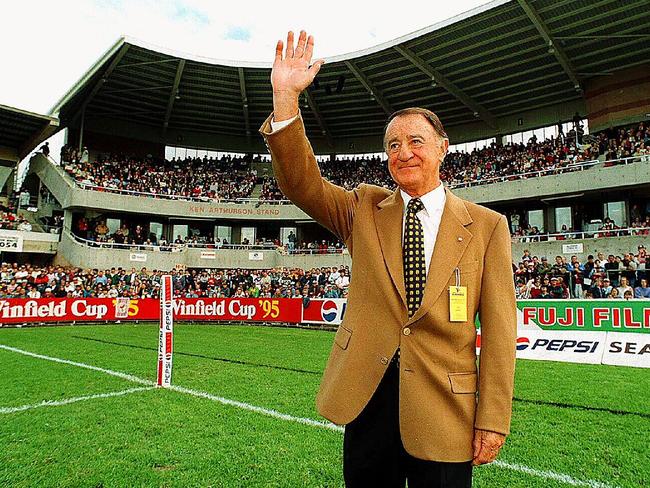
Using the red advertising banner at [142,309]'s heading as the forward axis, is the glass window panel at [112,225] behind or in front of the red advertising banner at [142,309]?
behind

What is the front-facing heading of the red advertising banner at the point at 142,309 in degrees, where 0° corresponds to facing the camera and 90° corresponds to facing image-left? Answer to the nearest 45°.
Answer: approximately 0°

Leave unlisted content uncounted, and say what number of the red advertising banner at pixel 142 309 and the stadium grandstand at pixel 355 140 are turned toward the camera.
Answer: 2

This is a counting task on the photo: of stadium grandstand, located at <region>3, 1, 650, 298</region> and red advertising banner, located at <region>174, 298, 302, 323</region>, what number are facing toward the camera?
2

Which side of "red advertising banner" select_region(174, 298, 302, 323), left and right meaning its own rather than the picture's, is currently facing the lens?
front
